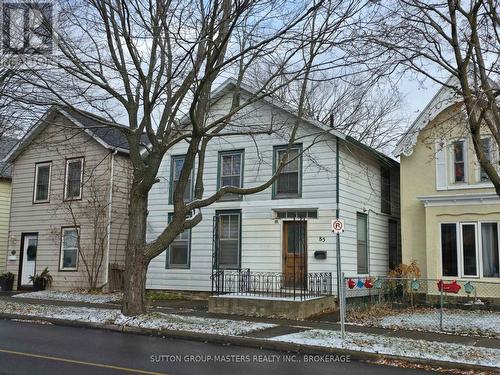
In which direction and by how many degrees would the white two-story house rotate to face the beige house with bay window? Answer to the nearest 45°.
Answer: approximately 135° to its left

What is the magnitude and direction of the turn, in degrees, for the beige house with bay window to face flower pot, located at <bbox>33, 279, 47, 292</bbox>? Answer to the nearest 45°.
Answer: approximately 90° to its right

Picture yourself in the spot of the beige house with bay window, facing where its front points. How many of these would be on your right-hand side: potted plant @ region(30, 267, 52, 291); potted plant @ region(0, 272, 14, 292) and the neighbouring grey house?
3

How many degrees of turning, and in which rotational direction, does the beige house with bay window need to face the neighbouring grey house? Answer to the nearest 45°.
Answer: approximately 90° to its right

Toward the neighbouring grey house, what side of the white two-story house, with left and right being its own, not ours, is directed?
right

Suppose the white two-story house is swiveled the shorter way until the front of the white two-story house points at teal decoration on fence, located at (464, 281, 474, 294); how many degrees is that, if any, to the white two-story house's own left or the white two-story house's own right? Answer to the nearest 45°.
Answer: approximately 45° to the white two-story house's own left

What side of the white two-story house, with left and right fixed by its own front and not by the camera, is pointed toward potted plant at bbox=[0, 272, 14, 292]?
right

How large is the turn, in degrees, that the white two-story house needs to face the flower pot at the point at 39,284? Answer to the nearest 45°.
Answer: approximately 90° to its right

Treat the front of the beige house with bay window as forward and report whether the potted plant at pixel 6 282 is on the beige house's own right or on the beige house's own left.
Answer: on the beige house's own right

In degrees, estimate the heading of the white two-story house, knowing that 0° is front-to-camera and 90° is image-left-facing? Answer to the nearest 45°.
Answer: approximately 45°
